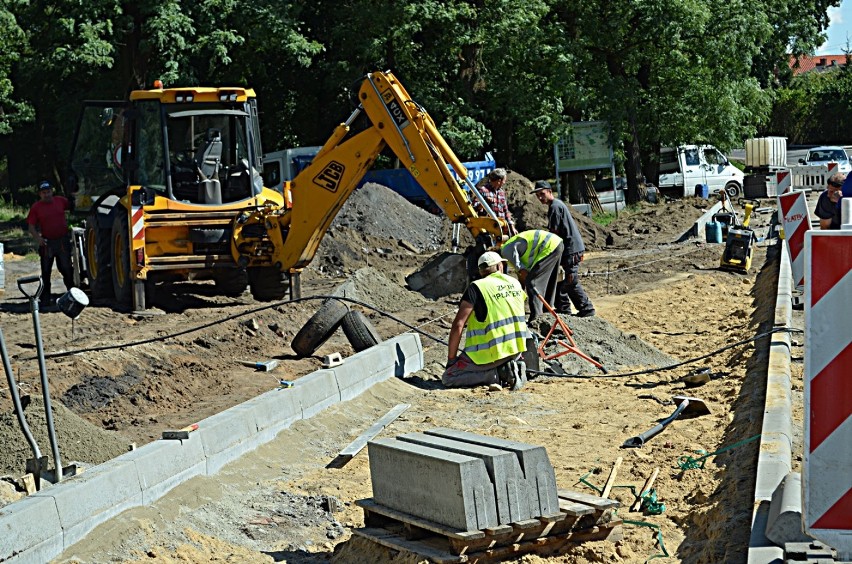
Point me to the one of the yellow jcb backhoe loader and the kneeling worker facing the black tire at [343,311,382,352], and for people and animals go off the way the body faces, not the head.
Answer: the kneeling worker

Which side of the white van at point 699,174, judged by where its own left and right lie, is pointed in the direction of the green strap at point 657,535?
right

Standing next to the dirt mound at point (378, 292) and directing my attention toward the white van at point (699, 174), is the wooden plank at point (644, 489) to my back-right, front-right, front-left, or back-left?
back-right

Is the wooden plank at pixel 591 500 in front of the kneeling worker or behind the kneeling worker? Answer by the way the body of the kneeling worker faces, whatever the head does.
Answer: behind

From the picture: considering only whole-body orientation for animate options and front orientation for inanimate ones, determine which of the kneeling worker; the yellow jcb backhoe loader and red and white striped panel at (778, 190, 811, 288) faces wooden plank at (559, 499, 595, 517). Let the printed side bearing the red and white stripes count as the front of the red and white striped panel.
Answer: the red and white striped panel

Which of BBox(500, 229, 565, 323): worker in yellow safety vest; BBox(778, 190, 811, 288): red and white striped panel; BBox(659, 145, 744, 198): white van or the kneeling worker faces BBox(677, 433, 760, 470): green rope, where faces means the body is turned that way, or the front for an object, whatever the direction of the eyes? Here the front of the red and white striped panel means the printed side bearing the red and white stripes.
the red and white striped panel

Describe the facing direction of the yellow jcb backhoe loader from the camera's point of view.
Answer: facing away from the viewer and to the left of the viewer

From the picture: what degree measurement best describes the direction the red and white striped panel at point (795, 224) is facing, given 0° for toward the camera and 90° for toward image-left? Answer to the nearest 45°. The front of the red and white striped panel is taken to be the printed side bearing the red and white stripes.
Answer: approximately 0°

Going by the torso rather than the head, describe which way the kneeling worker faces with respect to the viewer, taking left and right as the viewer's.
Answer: facing away from the viewer and to the left of the viewer

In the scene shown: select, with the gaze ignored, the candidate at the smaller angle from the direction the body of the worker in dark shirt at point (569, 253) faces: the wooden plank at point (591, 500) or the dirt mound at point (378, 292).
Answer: the dirt mound

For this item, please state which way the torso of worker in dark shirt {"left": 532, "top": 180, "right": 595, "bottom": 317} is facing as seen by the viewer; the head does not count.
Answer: to the viewer's left

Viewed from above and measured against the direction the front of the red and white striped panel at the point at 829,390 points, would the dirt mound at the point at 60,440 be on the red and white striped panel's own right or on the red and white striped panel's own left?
on the red and white striped panel's own right

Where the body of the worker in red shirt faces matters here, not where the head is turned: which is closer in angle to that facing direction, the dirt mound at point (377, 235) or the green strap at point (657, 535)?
the green strap
